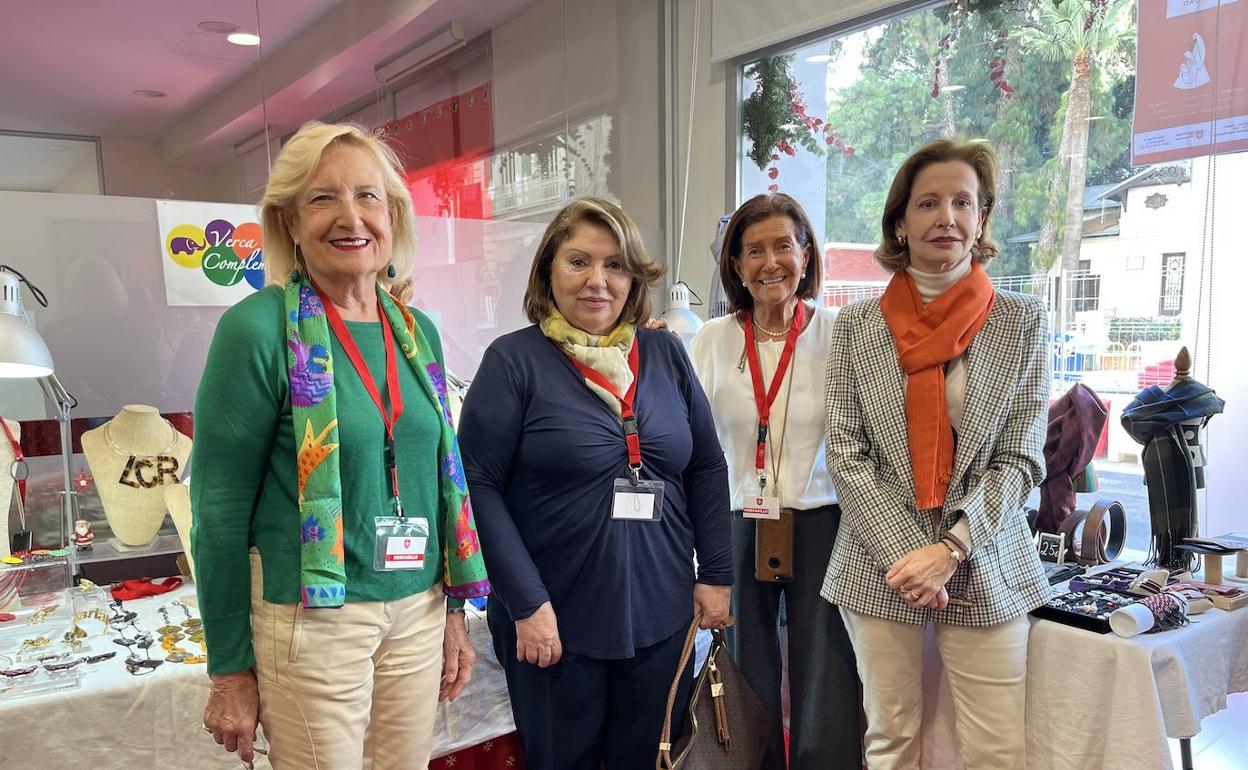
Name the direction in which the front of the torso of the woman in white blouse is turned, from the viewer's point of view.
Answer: toward the camera

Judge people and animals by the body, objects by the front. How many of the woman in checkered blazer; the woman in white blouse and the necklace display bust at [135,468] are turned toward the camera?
3

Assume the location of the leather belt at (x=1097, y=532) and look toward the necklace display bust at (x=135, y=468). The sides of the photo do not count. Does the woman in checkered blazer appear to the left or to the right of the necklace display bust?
left

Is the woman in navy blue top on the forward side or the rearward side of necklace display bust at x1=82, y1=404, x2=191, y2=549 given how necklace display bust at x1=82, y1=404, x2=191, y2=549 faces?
on the forward side

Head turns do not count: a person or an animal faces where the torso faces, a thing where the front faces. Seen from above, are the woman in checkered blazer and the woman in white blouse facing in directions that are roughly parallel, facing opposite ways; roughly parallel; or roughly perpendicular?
roughly parallel

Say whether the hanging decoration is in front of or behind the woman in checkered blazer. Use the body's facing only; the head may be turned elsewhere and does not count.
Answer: behind

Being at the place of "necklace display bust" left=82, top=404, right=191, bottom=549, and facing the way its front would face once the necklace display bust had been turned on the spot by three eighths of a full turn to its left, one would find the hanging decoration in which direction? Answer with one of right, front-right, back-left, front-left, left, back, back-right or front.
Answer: front-right

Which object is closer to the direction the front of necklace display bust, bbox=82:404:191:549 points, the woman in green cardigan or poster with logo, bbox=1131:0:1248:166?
the woman in green cardigan

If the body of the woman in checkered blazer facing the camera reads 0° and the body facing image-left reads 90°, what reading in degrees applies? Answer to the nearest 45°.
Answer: approximately 0°

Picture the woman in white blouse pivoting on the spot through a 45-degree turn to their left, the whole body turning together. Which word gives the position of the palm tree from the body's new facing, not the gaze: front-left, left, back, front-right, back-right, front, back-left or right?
left

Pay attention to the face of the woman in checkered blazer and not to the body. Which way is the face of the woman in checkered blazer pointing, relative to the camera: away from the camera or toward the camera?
toward the camera

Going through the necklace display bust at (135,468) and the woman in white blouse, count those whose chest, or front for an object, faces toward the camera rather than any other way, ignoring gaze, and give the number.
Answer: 2

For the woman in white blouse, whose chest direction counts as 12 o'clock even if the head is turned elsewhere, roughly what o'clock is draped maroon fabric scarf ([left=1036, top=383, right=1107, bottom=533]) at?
The draped maroon fabric scarf is roughly at 8 o'clock from the woman in white blouse.

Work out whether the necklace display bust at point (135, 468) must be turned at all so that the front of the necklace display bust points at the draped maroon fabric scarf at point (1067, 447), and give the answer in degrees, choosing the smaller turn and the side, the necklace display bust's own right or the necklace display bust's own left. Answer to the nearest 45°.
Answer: approximately 45° to the necklace display bust's own left

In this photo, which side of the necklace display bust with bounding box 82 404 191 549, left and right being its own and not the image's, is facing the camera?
front
